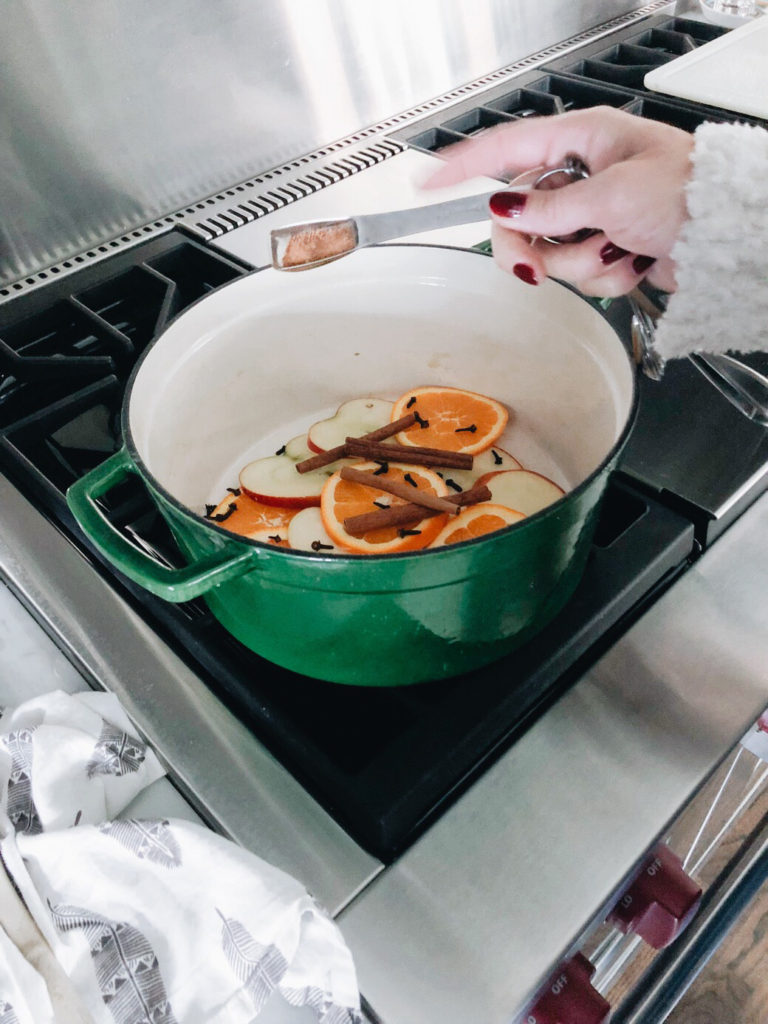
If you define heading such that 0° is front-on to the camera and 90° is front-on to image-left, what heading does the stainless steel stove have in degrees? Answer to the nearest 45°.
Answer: approximately 315°
